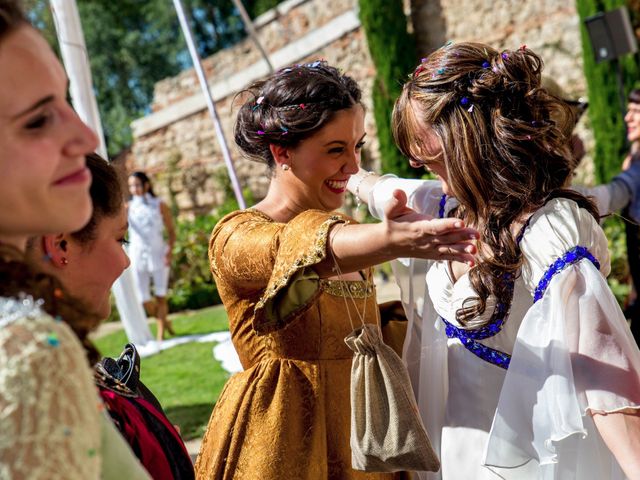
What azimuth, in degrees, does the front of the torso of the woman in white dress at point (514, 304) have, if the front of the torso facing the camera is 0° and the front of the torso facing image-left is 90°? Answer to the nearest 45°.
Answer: approximately 45°

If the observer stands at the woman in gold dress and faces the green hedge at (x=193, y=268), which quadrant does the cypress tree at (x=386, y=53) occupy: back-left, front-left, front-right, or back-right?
front-right

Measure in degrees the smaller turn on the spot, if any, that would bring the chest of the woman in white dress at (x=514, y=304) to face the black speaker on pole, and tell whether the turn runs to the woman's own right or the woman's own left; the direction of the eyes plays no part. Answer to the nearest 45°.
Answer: approximately 135° to the woman's own right

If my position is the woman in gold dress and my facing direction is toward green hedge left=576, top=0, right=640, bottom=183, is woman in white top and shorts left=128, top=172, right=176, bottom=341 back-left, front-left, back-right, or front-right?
front-left

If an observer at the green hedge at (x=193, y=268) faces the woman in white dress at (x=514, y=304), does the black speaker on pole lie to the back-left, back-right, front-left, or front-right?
front-left

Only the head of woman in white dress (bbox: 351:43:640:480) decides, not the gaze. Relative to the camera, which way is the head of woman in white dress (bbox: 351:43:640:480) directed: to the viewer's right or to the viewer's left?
to the viewer's left

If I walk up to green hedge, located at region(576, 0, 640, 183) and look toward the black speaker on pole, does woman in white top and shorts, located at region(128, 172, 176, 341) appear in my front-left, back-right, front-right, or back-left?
front-right

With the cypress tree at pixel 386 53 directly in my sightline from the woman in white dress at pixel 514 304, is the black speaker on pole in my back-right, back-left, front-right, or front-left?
front-right

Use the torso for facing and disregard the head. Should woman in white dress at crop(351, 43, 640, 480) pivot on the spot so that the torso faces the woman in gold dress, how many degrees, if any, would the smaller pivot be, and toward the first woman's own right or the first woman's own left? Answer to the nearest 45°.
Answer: approximately 45° to the first woman's own right
